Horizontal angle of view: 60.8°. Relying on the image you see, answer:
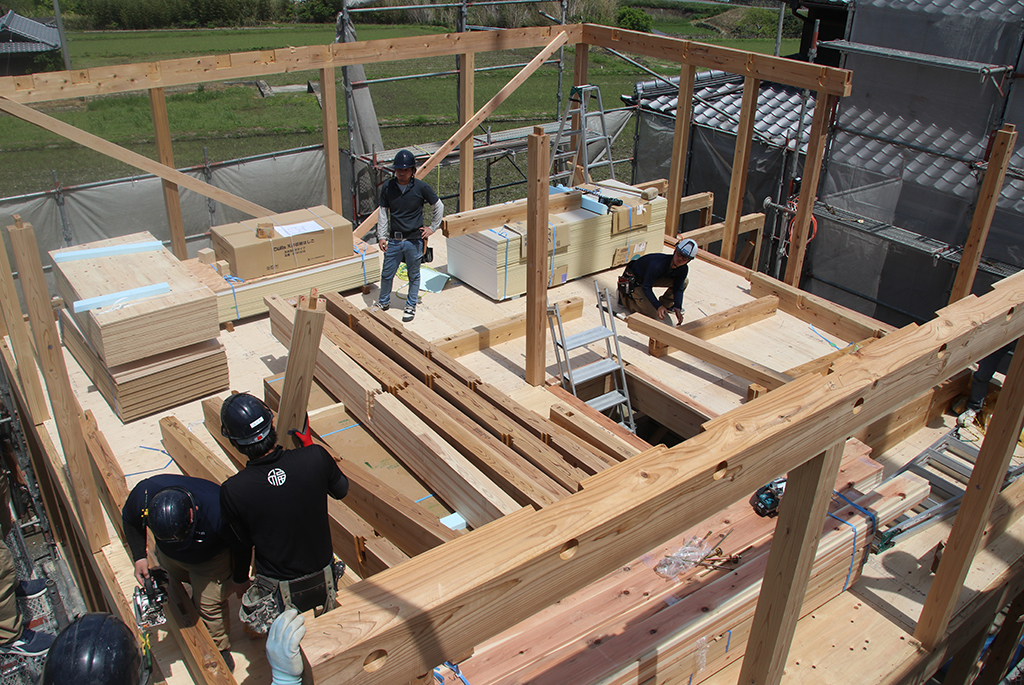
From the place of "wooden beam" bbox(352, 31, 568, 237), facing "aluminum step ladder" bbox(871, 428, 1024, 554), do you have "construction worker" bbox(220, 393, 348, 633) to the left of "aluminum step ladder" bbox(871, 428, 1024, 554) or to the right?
right

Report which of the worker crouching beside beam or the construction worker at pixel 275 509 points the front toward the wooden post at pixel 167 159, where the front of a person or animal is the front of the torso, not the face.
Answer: the construction worker

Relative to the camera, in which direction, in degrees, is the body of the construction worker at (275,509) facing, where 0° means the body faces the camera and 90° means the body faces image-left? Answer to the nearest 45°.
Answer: approximately 180°

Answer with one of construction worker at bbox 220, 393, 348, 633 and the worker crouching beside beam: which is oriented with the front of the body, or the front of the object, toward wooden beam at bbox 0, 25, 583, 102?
the construction worker

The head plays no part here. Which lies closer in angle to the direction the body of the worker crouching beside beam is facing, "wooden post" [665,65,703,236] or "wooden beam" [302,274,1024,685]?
the wooden beam

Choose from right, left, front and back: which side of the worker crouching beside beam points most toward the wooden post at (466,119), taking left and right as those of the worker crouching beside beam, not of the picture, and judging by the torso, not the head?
back

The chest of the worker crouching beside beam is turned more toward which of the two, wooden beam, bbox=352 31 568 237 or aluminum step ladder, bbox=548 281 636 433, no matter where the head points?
the aluminum step ladder
